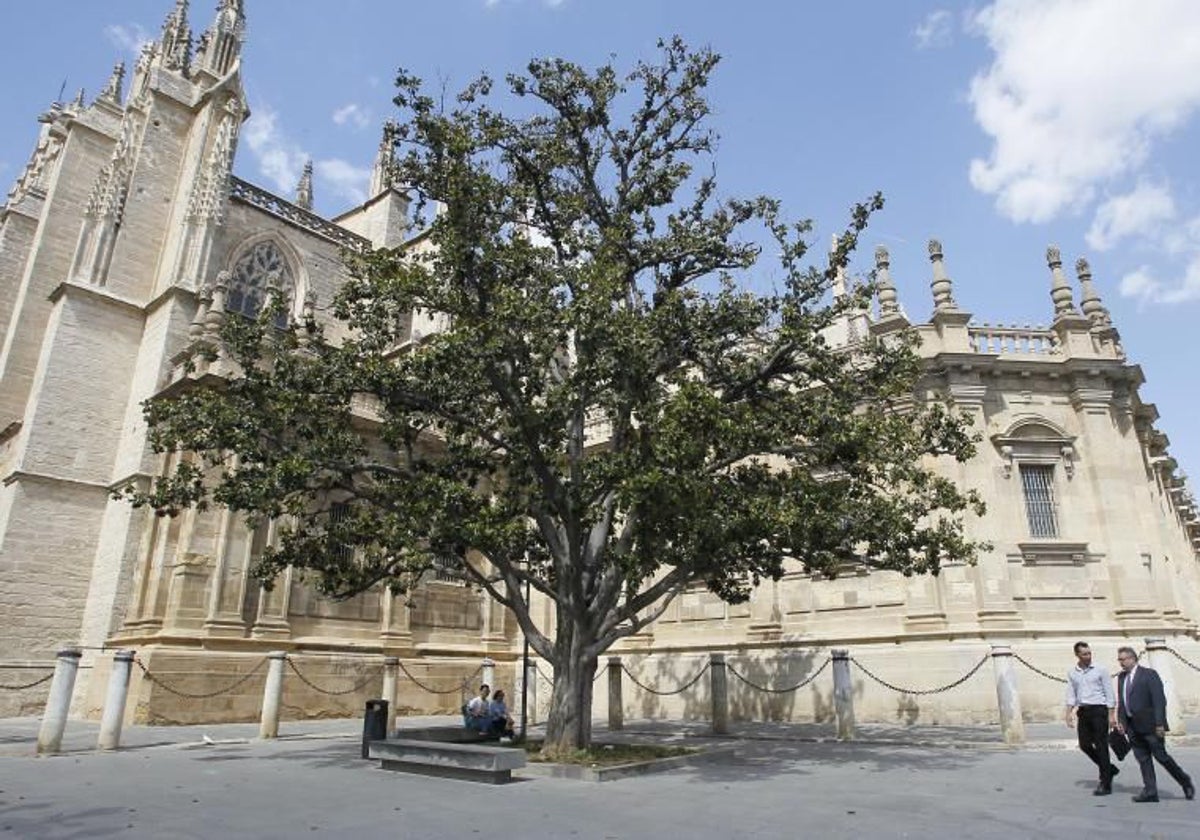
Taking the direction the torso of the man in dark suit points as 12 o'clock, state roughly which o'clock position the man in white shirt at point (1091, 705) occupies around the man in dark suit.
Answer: The man in white shirt is roughly at 3 o'clock from the man in dark suit.

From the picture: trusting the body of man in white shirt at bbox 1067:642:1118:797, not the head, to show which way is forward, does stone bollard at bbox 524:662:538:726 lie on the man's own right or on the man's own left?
on the man's own right

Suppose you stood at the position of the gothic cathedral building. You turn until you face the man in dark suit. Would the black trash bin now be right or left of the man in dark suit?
right

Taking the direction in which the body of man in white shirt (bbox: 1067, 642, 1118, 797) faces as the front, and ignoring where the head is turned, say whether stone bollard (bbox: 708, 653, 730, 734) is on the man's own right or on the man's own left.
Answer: on the man's own right

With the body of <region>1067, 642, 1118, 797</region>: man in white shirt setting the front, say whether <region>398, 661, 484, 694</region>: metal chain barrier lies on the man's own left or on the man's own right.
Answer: on the man's own right

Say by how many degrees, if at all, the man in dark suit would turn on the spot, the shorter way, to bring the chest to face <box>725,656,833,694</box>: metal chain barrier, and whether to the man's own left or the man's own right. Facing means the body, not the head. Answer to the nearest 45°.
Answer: approximately 90° to the man's own right

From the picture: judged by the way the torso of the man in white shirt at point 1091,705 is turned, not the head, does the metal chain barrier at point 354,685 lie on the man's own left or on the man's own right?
on the man's own right

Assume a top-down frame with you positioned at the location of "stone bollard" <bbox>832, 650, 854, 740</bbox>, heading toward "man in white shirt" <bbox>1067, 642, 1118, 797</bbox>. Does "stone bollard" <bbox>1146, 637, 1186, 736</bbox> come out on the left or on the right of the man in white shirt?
left

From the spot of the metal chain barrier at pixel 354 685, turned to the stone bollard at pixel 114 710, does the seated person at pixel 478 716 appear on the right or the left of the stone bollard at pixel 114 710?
left
